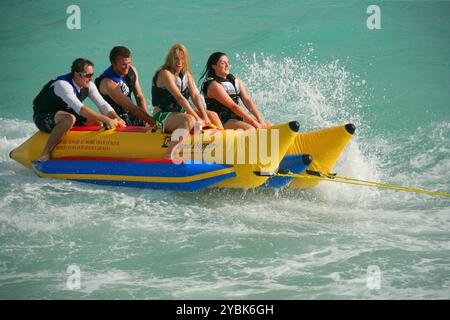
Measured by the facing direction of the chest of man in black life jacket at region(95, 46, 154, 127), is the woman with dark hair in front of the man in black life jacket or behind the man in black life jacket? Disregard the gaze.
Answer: in front

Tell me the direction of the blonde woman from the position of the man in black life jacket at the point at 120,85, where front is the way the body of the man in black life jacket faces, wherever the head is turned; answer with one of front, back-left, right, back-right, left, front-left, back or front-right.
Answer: front

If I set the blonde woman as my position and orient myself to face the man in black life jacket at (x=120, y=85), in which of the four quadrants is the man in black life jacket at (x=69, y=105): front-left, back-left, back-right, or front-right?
front-left

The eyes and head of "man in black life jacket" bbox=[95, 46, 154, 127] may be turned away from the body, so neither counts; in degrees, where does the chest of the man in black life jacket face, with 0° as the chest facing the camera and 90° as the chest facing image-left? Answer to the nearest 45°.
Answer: approximately 315°

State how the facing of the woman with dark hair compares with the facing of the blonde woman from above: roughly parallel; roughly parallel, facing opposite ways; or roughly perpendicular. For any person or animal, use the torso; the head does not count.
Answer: roughly parallel

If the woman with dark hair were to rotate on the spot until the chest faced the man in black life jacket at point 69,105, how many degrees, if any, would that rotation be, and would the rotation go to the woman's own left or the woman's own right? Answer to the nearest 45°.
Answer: approximately 135° to the woman's own right

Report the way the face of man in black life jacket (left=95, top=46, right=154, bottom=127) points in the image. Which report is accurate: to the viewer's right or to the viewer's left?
to the viewer's right

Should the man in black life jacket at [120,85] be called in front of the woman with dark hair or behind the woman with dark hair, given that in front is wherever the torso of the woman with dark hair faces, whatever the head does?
behind

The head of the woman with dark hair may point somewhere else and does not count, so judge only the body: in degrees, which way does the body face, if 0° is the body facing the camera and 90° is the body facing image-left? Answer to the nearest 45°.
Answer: approximately 315°

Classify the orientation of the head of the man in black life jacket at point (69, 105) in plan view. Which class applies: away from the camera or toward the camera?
toward the camera

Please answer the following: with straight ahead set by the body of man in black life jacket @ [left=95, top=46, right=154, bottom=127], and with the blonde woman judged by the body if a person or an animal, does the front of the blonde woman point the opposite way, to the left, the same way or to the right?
the same way

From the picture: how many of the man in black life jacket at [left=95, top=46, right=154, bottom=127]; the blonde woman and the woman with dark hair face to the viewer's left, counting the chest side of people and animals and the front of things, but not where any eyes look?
0

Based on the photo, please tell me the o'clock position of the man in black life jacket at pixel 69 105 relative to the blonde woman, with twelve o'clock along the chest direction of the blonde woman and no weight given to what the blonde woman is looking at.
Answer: The man in black life jacket is roughly at 5 o'clock from the blonde woman.
